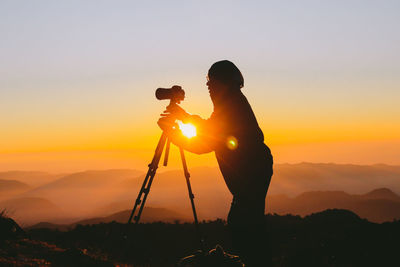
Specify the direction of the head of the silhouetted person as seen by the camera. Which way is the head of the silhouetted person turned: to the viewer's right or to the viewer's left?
to the viewer's left

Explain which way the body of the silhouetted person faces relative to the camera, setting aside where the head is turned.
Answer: to the viewer's left

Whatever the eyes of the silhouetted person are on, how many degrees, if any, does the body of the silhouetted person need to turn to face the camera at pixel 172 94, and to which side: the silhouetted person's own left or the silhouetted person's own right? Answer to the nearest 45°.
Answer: approximately 45° to the silhouetted person's own right
